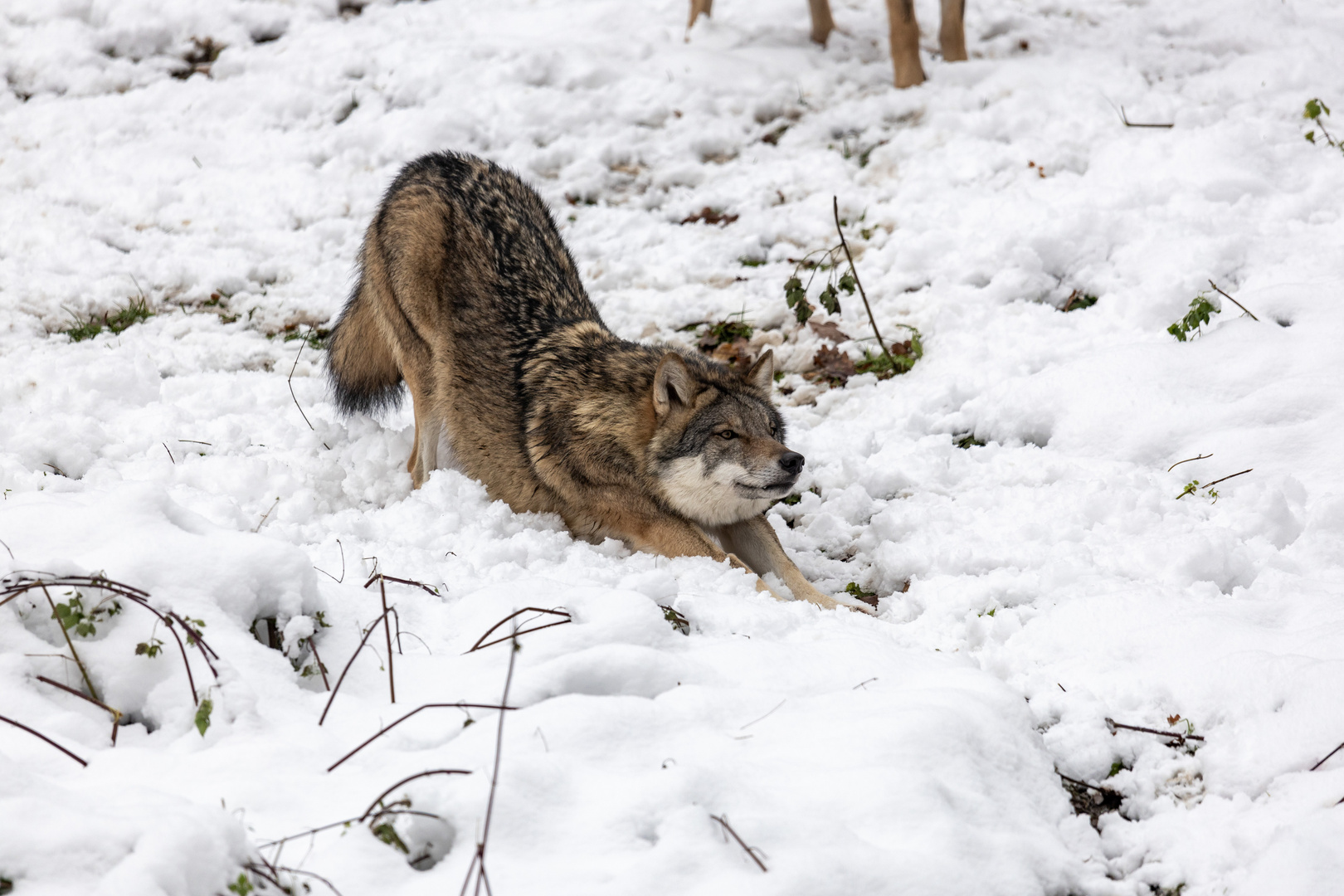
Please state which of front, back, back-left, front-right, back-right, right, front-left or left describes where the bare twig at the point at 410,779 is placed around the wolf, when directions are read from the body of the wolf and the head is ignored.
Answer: front-right

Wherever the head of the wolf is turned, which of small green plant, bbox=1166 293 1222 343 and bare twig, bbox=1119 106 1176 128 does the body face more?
the small green plant

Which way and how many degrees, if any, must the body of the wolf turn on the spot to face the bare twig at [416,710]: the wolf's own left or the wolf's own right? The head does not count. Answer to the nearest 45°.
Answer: approximately 45° to the wolf's own right

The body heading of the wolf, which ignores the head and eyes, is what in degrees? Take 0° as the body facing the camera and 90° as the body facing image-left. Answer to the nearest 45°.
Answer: approximately 315°

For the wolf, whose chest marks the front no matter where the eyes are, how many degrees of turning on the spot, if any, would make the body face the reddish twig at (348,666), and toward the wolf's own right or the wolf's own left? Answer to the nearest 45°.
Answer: approximately 45° to the wolf's own right
